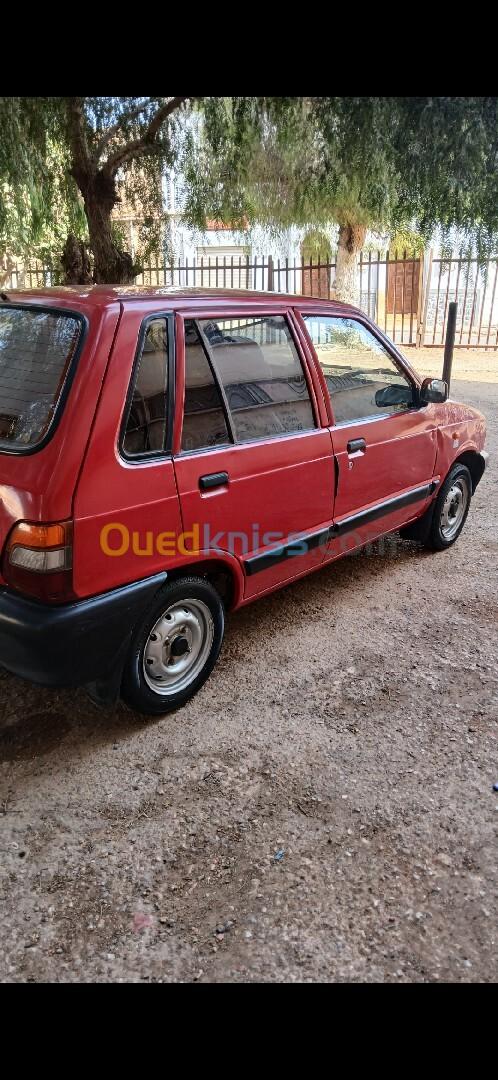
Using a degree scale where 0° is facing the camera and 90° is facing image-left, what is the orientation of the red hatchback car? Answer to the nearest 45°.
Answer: approximately 225°

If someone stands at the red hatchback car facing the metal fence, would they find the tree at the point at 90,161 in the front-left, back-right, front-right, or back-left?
front-left

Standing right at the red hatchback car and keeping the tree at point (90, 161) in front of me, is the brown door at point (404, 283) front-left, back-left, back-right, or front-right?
front-right

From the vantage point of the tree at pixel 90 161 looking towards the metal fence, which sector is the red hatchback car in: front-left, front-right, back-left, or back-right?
back-right

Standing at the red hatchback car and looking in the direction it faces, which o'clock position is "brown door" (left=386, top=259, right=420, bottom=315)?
The brown door is roughly at 11 o'clock from the red hatchback car.

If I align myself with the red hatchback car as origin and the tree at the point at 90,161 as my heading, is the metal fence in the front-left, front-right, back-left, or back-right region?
front-right

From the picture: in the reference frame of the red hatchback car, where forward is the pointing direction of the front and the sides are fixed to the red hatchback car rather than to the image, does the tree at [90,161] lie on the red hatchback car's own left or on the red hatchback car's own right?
on the red hatchback car's own left

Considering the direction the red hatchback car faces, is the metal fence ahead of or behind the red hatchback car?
ahead
